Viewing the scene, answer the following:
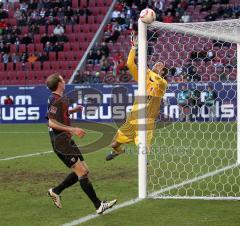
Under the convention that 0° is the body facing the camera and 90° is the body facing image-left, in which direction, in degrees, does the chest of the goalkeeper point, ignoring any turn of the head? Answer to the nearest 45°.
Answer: approximately 45°
